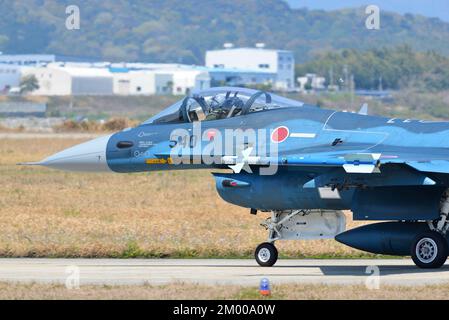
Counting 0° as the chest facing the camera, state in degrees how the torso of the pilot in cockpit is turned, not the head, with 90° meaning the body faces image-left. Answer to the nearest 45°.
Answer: approximately 90°

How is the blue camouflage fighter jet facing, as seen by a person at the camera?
facing to the left of the viewer
